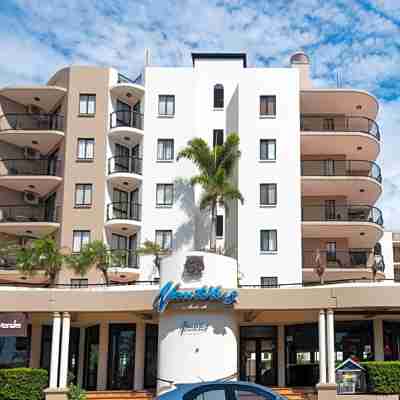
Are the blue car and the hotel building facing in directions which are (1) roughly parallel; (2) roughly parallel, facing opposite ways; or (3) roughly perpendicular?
roughly perpendicular

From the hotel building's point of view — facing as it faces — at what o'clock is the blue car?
The blue car is roughly at 12 o'clock from the hotel building.

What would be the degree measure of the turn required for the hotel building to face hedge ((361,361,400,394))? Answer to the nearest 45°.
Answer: approximately 45° to its left

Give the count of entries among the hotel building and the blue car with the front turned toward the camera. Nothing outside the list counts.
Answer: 1
